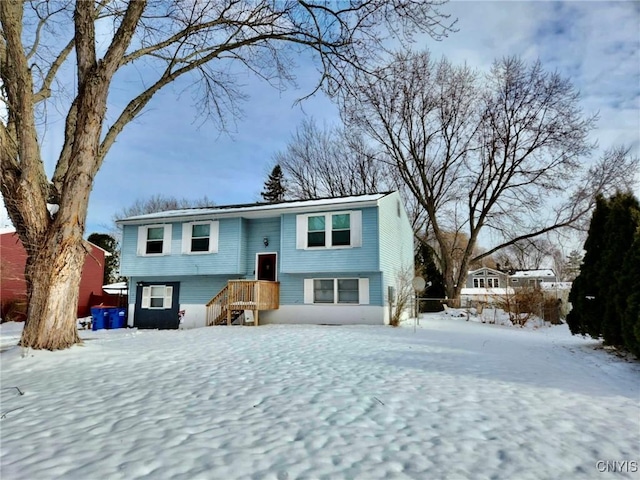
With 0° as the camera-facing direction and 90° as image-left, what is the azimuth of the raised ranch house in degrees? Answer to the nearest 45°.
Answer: approximately 0°

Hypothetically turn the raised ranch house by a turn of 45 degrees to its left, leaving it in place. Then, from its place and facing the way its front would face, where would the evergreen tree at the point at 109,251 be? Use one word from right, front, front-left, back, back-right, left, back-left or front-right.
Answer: back

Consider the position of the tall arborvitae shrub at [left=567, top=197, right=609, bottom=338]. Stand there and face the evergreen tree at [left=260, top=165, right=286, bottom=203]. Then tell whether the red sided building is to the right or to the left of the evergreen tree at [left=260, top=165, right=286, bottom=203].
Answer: left

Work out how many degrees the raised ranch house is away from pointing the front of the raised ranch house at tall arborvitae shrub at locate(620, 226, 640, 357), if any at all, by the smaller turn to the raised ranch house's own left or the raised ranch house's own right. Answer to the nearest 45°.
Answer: approximately 45° to the raised ranch house's own left

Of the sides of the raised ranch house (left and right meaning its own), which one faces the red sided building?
right

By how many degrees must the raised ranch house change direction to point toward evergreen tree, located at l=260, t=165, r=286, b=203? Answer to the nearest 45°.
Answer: approximately 180°

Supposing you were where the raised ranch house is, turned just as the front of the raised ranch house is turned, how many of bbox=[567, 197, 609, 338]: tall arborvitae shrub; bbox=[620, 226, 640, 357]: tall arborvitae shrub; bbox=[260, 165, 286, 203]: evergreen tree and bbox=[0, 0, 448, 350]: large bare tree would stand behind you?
1

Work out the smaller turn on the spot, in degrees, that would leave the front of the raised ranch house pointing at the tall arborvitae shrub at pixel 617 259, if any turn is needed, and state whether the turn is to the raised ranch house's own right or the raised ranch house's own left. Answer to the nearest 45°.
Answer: approximately 45° to the raised ranch house's own left

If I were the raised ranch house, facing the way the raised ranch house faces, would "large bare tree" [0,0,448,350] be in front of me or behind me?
in front

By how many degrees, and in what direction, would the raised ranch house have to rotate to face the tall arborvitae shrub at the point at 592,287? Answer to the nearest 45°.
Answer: approximately 45° to its left

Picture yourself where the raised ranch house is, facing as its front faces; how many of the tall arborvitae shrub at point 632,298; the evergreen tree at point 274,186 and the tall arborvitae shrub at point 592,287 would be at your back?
1

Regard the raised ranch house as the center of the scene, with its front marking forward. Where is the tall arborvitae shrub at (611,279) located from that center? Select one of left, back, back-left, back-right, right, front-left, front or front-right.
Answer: front-left

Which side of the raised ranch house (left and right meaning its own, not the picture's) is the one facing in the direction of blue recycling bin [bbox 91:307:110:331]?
right
